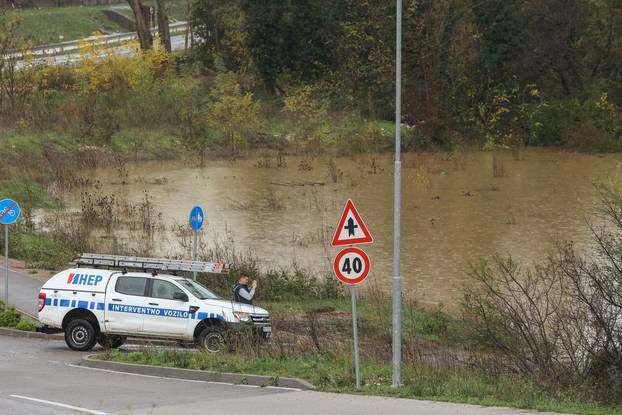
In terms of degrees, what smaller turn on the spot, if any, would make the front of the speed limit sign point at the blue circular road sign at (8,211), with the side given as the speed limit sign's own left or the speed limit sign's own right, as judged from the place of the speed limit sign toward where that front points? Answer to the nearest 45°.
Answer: approximately 135° to the speed limit sign's own right

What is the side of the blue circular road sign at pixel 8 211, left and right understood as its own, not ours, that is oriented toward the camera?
front

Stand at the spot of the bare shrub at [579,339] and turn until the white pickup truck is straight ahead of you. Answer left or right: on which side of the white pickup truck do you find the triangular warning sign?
left

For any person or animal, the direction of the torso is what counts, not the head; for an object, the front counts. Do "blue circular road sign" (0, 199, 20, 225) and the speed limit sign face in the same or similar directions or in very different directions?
same or similar directions

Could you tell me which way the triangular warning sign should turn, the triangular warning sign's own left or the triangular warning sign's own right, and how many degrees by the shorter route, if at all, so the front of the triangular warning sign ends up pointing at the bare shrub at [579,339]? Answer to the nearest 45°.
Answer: approximately 135° to the triangular warning sign's own left

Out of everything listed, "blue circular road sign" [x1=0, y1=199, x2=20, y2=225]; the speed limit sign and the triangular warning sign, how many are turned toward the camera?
3

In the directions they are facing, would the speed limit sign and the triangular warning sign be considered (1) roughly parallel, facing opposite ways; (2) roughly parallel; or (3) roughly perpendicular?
roughly parallel

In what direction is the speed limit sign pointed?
toward the camera

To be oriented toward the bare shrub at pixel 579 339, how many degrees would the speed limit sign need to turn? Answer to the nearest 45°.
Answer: approximately 135° to its left

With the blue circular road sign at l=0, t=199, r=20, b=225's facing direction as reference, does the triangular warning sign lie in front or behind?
in front
